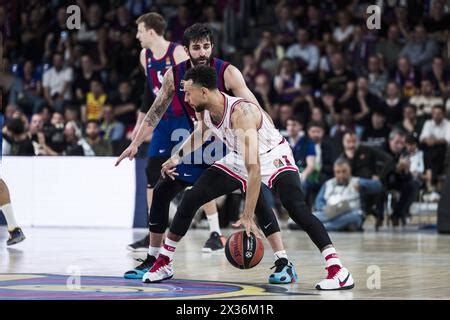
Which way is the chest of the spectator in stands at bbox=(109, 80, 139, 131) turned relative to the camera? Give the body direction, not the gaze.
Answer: toward the camera

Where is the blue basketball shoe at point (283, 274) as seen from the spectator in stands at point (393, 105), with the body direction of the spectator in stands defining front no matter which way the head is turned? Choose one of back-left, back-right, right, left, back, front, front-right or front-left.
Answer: front

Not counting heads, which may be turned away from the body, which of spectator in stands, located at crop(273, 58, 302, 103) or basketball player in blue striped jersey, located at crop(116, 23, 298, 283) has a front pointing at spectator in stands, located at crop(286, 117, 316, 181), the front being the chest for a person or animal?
spectator in stands, located at crop(273, 58, 302, 103)

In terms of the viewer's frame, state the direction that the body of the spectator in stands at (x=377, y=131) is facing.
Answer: toward the camera

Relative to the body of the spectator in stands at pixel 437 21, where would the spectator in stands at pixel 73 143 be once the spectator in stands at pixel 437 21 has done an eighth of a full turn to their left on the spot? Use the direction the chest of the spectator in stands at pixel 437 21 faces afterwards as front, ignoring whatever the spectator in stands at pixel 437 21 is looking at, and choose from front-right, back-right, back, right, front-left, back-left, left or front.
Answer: right

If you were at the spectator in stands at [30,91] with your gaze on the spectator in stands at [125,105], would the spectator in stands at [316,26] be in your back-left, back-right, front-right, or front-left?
front-left

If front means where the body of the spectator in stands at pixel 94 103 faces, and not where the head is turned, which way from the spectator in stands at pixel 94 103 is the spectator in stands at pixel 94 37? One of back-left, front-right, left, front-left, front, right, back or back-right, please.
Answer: back

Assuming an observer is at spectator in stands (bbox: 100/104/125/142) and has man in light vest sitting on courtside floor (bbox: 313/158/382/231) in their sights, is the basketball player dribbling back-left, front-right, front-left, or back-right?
front-right

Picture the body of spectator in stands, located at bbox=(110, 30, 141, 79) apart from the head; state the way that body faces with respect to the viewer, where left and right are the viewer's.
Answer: facing the viewer

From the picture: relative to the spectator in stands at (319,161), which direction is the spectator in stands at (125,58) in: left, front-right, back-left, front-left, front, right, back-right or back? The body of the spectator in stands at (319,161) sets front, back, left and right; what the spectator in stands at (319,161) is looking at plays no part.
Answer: right

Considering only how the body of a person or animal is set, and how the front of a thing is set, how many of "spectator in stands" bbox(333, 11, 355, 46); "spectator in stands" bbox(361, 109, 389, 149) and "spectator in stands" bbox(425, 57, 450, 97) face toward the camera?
3
